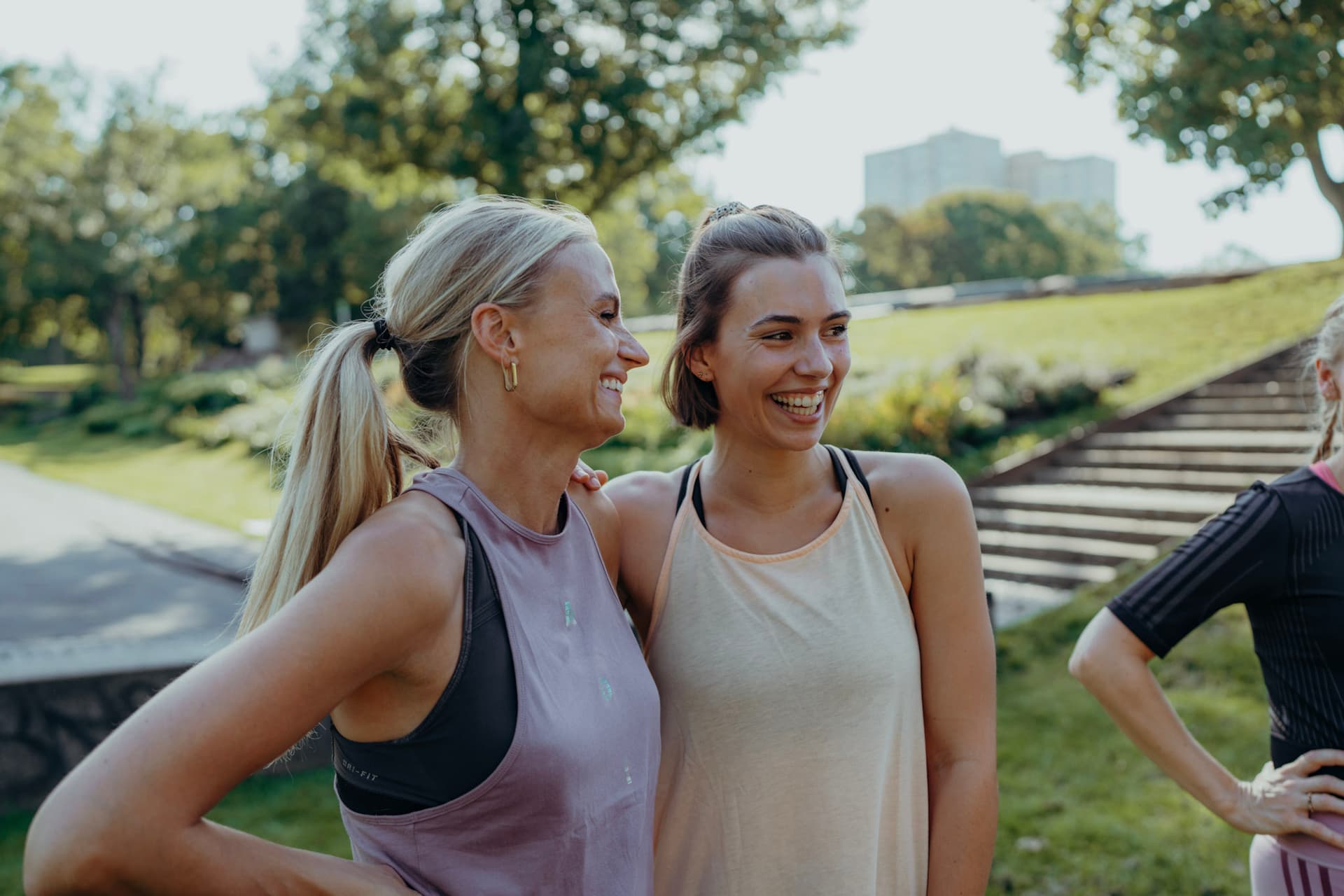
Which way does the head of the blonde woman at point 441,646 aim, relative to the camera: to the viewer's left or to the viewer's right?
to the viewer's right

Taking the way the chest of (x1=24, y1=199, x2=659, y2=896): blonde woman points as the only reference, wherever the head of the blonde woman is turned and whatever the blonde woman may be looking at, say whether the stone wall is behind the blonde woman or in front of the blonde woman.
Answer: behind

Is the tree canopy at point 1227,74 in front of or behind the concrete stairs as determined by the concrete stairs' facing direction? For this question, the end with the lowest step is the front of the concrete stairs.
behind

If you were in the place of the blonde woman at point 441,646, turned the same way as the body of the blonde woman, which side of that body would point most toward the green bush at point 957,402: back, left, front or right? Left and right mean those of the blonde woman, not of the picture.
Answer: left

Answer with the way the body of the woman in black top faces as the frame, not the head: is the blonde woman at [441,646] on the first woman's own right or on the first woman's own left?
on the first woman's own right

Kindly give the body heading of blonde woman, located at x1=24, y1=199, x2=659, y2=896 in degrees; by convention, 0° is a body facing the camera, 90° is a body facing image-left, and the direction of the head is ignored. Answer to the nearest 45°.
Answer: approximately 315°

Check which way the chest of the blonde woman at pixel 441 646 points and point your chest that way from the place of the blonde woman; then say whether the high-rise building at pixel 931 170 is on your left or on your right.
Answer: on your left
